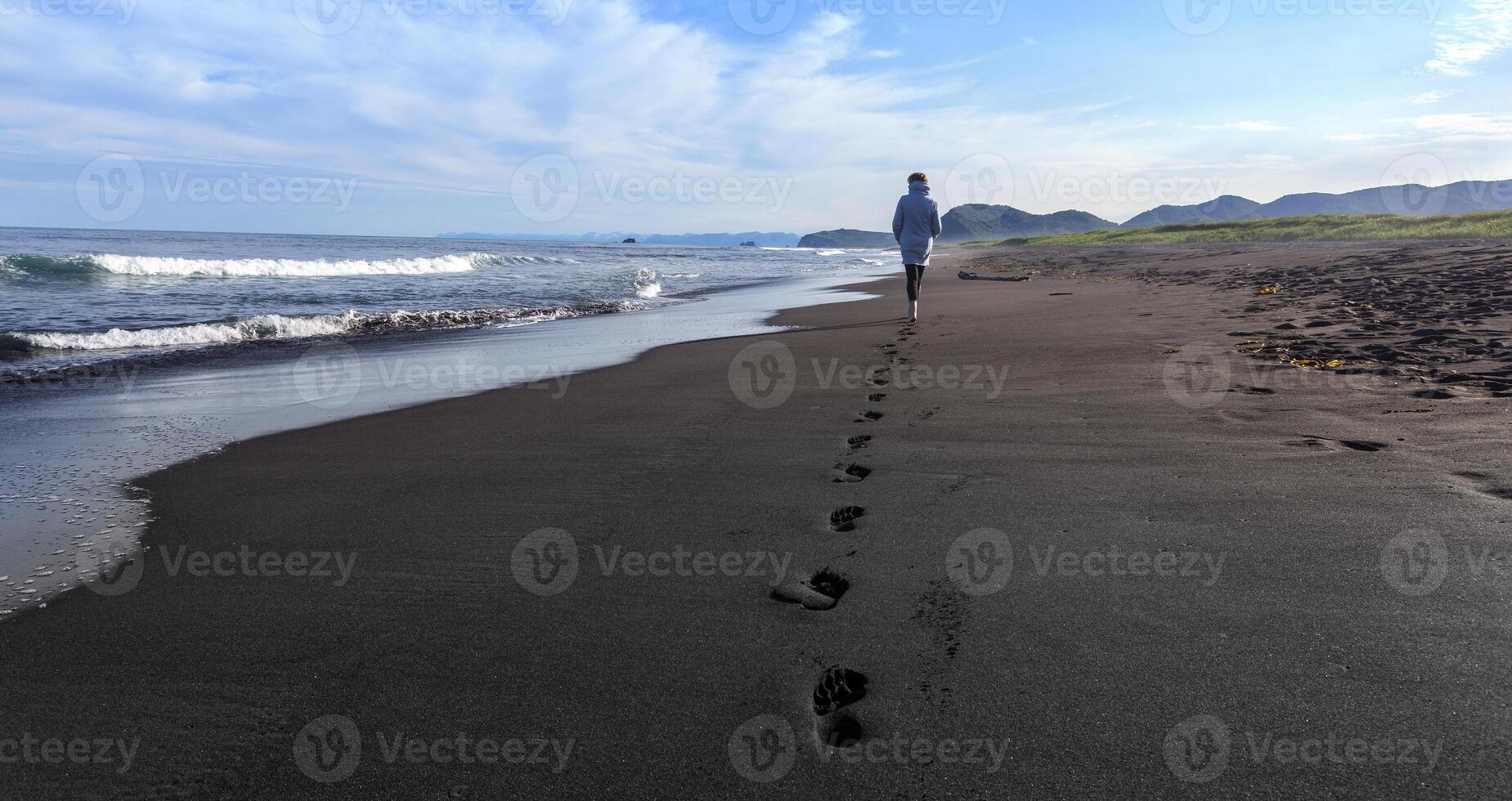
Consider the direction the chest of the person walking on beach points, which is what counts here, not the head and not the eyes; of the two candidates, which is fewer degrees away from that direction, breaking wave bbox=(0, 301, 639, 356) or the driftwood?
the driftwood

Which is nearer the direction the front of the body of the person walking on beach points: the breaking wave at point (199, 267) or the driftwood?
the driftwood

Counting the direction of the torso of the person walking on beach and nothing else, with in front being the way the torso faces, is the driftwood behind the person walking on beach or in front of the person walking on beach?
in front

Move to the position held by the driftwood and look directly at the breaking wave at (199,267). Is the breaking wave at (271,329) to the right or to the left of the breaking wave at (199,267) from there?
left

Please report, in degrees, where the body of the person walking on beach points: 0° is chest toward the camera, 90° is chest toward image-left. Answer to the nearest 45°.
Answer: approximately 180°

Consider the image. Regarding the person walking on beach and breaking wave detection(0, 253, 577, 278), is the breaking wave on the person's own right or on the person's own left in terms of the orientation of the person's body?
on the person's own left

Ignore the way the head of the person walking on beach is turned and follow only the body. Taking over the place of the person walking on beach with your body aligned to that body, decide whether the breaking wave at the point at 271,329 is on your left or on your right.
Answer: on your left
